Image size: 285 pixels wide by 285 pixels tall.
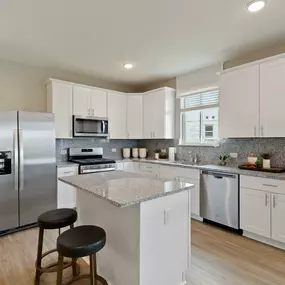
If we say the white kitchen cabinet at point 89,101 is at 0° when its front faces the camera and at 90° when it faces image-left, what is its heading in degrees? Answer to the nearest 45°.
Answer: approximately 315°

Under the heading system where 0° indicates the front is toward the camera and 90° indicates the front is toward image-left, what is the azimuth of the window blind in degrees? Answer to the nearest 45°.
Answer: approximately 45°

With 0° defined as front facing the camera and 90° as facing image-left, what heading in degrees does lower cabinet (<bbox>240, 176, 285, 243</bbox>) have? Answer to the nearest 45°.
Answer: approximately 45°
